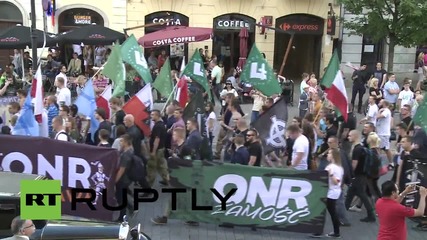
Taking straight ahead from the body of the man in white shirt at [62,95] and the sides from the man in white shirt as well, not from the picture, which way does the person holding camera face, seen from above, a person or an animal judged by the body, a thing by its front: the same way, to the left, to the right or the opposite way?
the opposite way

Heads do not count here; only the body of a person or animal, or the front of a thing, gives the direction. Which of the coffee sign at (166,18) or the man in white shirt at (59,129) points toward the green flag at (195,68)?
the coffee sign

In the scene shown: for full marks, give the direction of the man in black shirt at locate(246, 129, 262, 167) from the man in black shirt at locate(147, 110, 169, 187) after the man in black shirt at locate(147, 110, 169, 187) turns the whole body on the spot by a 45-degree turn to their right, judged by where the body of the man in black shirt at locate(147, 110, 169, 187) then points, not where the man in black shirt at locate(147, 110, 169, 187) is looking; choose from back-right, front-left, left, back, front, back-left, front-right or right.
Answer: back
